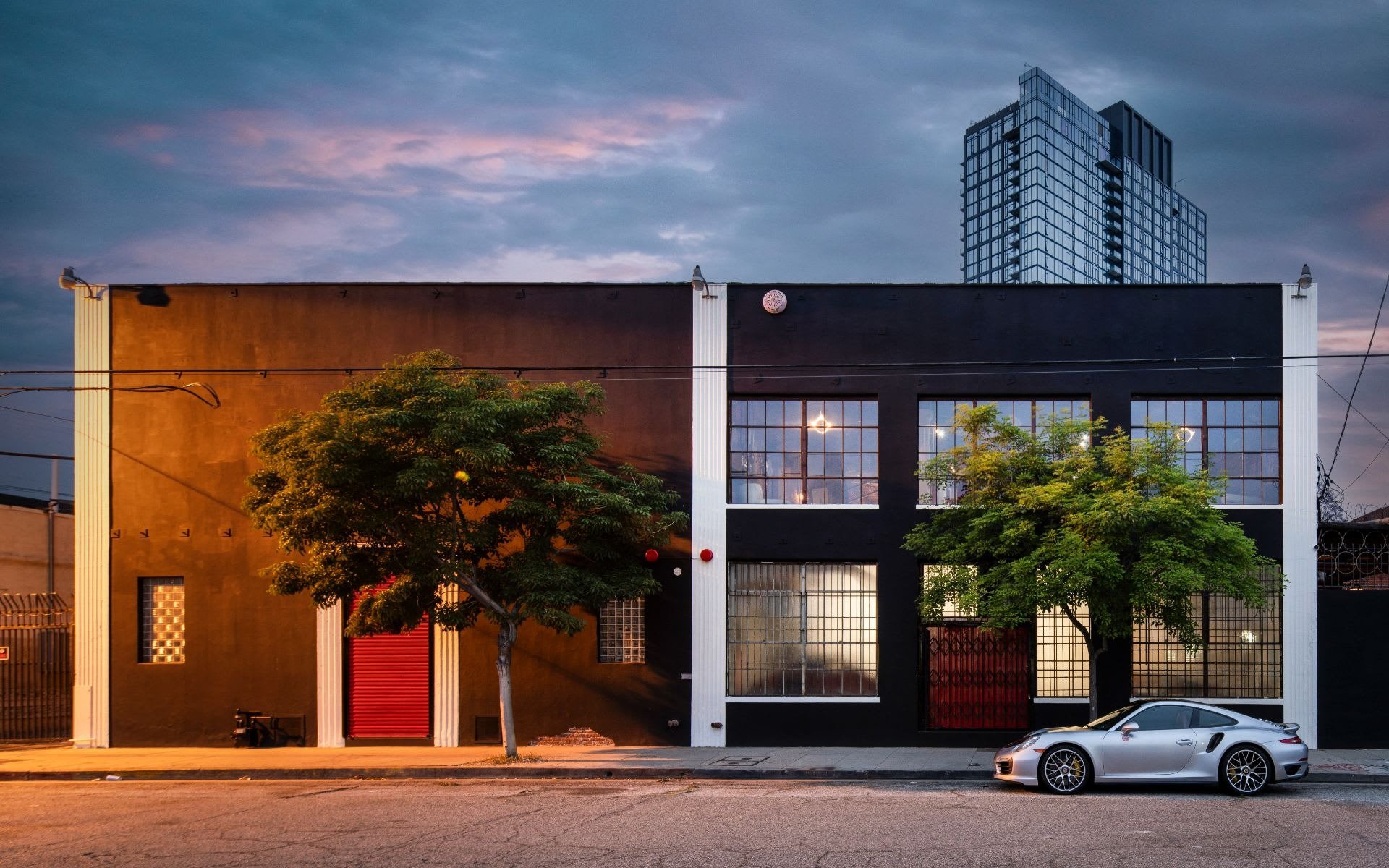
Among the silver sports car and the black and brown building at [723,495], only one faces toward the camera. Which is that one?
the black and brown building

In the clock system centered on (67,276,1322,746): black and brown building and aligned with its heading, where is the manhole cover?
The manhole cover is roughly at 12 o'clock from the black and brown building.

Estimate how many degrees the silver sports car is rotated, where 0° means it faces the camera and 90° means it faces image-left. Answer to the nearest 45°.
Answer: approximately 90°

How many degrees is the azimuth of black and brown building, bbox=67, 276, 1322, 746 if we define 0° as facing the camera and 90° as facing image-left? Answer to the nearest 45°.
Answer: approximately 0°

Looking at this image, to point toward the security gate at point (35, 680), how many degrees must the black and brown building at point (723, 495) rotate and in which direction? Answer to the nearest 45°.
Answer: approximately 90° to its right

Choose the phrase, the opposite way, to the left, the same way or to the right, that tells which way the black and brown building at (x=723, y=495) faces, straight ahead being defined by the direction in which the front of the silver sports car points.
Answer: to the left

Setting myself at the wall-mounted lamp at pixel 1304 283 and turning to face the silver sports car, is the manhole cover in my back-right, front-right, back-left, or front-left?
front-right

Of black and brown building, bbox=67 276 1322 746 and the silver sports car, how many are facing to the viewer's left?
1

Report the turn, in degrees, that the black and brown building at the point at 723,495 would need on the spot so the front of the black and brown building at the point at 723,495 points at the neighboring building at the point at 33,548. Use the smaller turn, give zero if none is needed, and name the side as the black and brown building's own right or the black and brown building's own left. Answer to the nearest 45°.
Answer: approximately 135° to the black and brown building's own right
